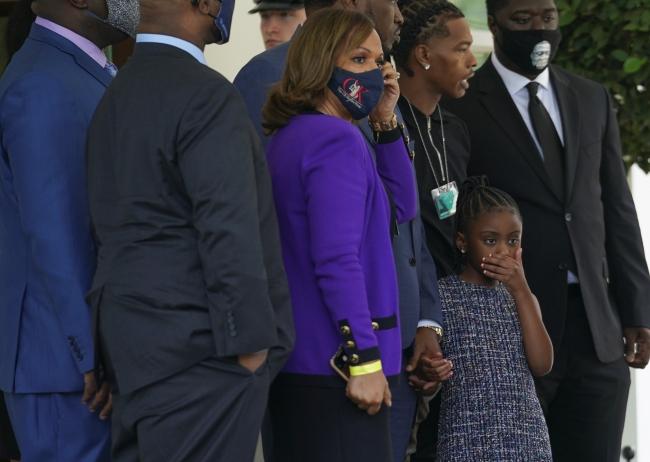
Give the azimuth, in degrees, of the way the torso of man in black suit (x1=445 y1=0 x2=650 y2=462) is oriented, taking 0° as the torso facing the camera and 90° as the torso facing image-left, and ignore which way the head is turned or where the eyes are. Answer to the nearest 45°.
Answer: approximately 0°

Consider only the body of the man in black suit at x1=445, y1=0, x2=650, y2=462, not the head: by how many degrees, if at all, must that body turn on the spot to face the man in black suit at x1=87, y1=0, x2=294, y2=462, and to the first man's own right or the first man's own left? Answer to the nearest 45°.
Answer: approximately 45° to the first man's own right

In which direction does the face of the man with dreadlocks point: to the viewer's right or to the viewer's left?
to the viewer's right

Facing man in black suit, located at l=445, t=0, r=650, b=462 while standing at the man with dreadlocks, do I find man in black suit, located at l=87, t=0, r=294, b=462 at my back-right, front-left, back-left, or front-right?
back-right

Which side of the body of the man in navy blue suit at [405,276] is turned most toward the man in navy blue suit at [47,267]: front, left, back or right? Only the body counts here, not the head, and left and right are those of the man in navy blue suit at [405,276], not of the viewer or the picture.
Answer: right

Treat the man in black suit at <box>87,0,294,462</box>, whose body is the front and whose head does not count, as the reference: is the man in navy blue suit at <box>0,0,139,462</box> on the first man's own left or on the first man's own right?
on the first man's own left

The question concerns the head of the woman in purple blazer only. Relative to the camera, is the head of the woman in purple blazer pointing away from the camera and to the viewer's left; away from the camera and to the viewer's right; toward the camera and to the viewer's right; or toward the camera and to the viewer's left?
toward the camera and to the viewer's right

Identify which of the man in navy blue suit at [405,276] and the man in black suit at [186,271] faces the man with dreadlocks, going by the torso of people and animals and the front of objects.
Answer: the man in black suit

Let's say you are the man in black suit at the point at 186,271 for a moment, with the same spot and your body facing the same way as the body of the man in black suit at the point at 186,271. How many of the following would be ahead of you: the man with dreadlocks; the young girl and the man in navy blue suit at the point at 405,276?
3

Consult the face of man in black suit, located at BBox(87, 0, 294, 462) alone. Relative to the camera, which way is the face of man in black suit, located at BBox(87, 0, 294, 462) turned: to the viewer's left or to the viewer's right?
to the viewer's right

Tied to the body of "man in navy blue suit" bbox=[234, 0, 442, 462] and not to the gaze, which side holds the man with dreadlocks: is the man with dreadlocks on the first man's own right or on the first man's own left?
on the first man's own left
